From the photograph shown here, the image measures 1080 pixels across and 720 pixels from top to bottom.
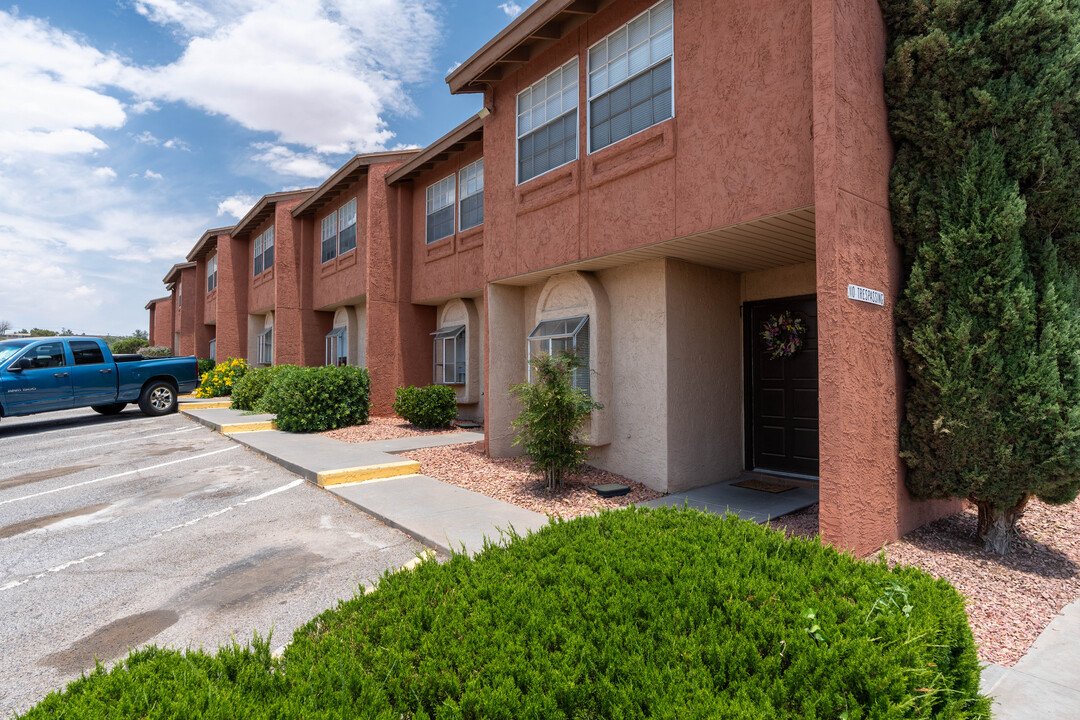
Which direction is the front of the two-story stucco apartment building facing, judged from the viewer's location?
facing the viewer and to the left of the viewer

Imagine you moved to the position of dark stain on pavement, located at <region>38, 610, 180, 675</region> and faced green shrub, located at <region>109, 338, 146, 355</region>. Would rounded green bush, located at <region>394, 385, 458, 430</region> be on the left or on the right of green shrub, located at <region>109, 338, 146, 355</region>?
right

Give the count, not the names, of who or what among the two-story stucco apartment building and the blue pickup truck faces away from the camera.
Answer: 0

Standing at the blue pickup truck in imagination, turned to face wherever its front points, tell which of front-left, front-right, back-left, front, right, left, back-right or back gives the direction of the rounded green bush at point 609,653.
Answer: front-left

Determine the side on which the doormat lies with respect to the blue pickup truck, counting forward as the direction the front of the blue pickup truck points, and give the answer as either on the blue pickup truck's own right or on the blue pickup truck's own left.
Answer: on the blue pickup truck's own left

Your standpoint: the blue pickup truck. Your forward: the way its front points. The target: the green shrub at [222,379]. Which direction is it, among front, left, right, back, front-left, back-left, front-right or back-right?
back

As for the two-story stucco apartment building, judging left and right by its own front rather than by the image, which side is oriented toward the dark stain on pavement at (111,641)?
front

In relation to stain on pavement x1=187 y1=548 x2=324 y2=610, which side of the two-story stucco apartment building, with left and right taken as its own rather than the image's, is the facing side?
front

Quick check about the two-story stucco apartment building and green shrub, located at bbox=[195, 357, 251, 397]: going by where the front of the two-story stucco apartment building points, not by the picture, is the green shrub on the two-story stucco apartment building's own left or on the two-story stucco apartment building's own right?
on the two-story stucco apartment building's own right

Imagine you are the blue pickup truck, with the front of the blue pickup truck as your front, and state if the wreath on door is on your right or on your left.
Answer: on your left

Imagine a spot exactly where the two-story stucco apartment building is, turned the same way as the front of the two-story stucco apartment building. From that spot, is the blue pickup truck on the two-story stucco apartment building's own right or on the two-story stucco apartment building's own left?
on the two-story stucco apartment building's own right
